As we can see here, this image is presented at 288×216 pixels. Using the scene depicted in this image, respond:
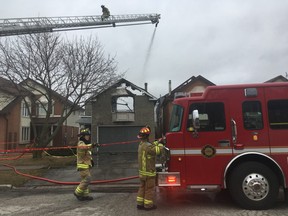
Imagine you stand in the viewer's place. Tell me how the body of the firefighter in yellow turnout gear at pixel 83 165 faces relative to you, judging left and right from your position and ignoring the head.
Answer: facing to the right of the viewer

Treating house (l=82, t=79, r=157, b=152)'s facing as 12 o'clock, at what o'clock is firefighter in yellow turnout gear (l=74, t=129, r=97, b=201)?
The firefighter in yellow turnout gear is roughly at 12 o'clock from the house.

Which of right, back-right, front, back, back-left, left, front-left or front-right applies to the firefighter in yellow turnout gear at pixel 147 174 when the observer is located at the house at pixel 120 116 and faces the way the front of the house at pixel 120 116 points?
front

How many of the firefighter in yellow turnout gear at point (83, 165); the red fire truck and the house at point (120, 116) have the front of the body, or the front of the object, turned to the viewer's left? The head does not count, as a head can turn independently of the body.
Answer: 1

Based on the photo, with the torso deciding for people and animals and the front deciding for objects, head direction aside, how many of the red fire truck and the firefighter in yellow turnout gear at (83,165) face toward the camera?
0

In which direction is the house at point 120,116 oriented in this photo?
toward the camera

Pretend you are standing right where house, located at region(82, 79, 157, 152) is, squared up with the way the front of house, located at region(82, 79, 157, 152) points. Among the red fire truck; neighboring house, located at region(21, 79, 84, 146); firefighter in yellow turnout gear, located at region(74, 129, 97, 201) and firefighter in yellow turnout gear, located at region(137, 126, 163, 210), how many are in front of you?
3

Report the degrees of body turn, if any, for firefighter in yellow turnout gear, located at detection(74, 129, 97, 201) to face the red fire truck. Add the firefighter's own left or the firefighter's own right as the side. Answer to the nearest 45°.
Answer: approximately 45° to the firefighter's own right

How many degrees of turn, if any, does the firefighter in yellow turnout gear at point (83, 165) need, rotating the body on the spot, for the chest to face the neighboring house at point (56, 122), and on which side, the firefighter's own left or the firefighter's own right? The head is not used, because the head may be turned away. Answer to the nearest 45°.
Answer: approximately 90° to the firefighter's own left

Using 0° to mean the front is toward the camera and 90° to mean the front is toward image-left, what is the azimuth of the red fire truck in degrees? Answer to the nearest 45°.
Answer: approximately 90°
